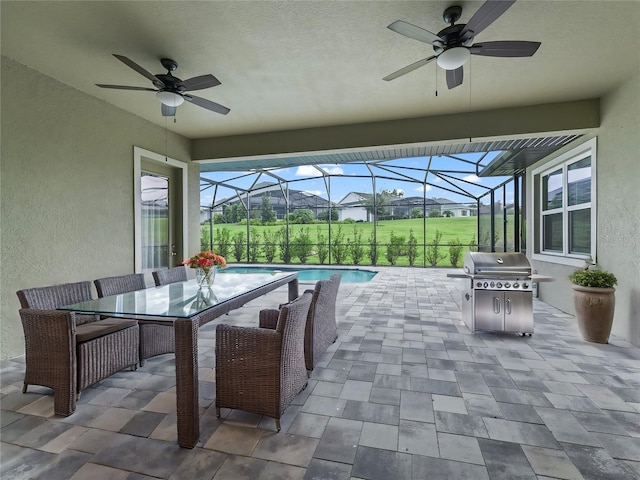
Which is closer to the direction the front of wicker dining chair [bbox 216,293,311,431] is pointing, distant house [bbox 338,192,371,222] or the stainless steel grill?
the distant house

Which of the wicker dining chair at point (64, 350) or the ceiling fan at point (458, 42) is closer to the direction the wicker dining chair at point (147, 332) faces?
the ceiling fan

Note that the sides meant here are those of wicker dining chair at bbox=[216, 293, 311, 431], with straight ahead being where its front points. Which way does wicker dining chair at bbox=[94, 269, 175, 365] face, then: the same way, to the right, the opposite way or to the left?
the opposite way

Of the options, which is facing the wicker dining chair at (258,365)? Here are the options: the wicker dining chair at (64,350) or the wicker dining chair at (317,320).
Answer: the wicker dining chair at (64,350)

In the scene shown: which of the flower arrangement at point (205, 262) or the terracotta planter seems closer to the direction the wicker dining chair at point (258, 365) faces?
the flower arrangement

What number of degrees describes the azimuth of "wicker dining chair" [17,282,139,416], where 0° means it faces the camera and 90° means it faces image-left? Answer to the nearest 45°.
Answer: approximately 315°

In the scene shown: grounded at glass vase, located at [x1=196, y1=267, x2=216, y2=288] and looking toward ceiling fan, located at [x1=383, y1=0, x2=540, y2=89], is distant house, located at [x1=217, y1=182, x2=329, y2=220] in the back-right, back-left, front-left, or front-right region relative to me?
back-left

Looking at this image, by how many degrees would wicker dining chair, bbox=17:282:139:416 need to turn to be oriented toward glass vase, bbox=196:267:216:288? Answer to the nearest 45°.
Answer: approximately 45° to its left

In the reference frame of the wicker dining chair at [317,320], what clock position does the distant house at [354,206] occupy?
The distant house is roughly at 2 o'clock from the wicker dining chair.

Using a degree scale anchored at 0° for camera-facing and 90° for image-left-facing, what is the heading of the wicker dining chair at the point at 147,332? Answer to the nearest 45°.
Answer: approximately 315°

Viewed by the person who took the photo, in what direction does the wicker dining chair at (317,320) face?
facing away from the viewer and to the left of the viewer
